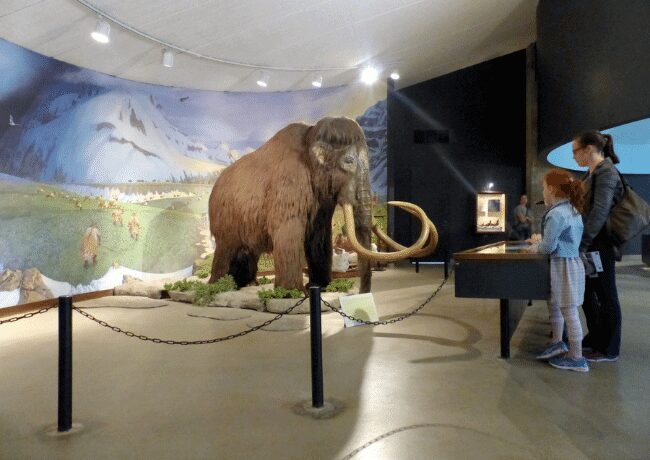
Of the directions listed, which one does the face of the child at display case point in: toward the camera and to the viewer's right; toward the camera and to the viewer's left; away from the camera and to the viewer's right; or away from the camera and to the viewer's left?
away from the camera and to the viewer's left

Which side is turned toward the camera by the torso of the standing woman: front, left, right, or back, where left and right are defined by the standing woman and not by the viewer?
left

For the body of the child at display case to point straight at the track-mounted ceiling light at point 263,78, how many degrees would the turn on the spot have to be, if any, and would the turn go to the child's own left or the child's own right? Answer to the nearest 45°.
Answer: approximately 45° to the child's own right

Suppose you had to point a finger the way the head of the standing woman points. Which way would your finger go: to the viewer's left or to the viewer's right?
to the viewer's left

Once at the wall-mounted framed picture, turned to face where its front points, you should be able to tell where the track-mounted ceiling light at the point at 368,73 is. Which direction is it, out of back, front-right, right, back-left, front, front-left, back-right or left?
front-right

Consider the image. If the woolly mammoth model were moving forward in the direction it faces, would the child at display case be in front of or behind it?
in front

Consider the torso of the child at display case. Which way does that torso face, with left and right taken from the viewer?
facing to the left of the viewer

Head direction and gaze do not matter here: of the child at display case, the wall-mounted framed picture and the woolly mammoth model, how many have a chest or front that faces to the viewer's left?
1
